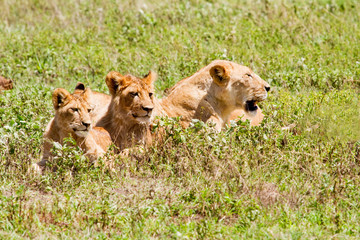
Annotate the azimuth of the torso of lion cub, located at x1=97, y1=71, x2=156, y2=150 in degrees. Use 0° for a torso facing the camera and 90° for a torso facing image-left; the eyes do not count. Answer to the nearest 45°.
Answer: approximately 315°

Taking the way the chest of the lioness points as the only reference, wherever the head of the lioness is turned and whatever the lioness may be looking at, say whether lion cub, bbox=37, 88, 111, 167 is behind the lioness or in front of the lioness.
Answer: behind

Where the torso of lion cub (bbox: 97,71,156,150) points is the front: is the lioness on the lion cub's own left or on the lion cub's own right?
on the lion cub's own left

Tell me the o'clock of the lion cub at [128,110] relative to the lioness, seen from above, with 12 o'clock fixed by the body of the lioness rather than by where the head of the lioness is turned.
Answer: The lion cub is roughly at 5 o'clock from the lioness.

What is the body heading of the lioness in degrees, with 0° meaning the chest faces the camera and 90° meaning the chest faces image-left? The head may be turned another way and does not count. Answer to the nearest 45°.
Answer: approximately 270°
